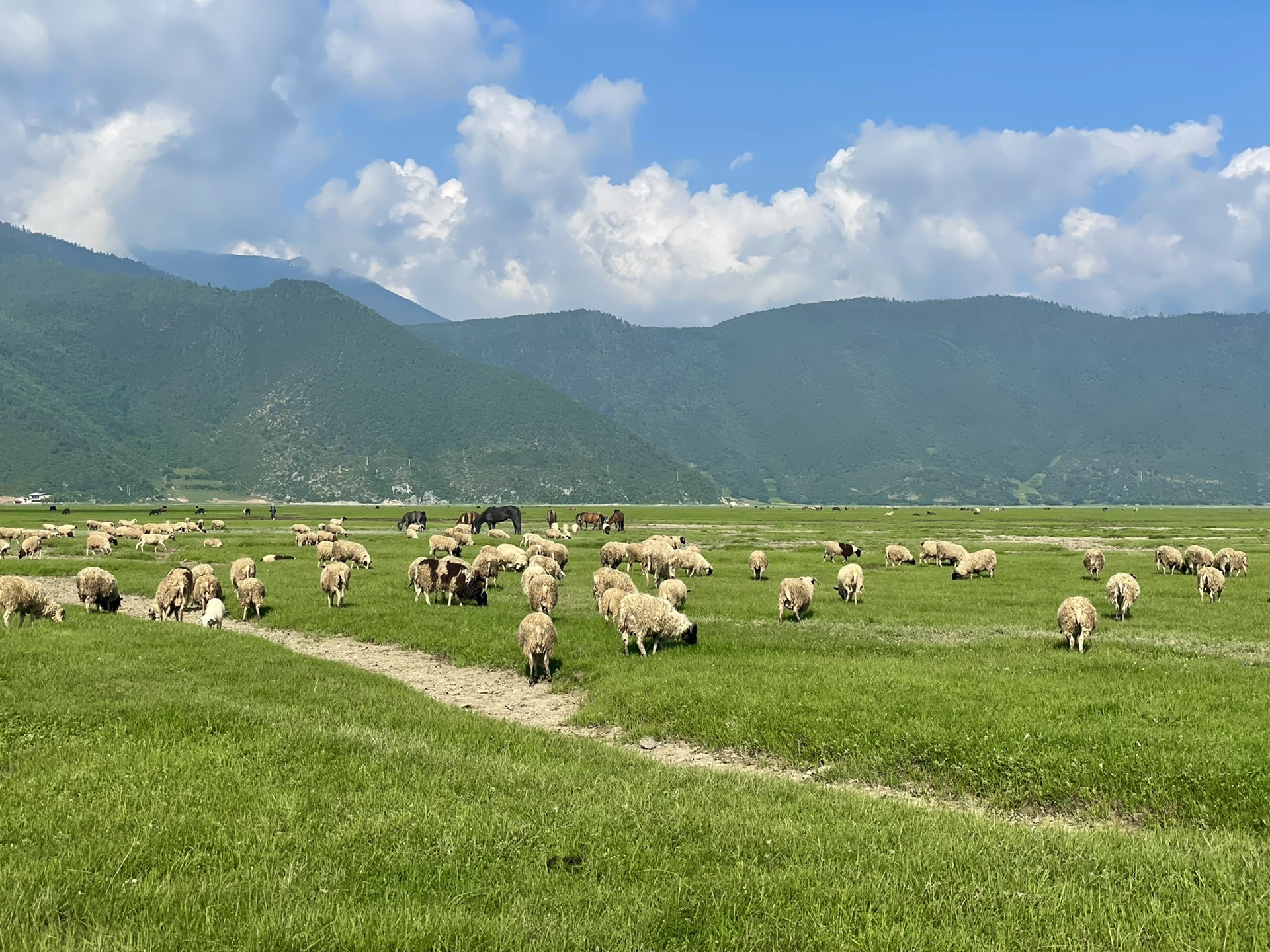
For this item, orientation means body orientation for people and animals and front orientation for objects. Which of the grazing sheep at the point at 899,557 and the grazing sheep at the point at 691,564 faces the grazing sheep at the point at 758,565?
the grazing sheep at the point at 691,564

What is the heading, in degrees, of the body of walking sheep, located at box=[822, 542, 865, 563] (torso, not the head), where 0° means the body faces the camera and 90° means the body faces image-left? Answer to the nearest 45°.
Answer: approximately 270°

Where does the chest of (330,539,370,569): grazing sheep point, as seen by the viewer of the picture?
to the viewer's right

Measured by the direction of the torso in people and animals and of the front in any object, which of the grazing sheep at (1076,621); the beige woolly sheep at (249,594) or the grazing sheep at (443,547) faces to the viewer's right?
the grazing sheep at (443,547)

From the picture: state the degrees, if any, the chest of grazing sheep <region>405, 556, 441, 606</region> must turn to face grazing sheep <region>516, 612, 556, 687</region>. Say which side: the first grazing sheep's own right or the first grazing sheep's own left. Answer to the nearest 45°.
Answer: approximately 180°

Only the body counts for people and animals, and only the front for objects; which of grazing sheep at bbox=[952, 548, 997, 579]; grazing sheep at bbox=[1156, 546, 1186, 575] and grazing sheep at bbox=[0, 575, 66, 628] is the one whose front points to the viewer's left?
grazing sheep at bbox=[952, 548, 997, 579]

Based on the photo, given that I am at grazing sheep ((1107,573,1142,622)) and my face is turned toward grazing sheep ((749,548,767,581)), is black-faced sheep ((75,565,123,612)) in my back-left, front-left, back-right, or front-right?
front-left

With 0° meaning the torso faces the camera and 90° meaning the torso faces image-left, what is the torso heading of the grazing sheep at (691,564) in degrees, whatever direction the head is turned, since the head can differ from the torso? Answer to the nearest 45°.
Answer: approximately 270°

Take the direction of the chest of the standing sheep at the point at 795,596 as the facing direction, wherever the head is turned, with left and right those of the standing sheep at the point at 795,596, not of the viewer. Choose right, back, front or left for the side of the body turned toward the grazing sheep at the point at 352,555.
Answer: left

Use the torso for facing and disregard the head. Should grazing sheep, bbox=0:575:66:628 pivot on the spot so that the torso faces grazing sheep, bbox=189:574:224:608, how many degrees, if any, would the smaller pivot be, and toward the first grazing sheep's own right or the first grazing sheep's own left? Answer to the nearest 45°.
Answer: approximately 45° to the first grazing sheep's own left

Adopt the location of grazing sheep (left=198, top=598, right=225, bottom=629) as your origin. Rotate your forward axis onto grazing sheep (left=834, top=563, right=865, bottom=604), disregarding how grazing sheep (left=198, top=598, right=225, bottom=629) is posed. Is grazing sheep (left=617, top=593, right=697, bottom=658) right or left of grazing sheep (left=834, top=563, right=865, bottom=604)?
right

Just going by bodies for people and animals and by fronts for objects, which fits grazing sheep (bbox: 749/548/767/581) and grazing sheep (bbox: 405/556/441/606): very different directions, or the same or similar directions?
same or similar directions
